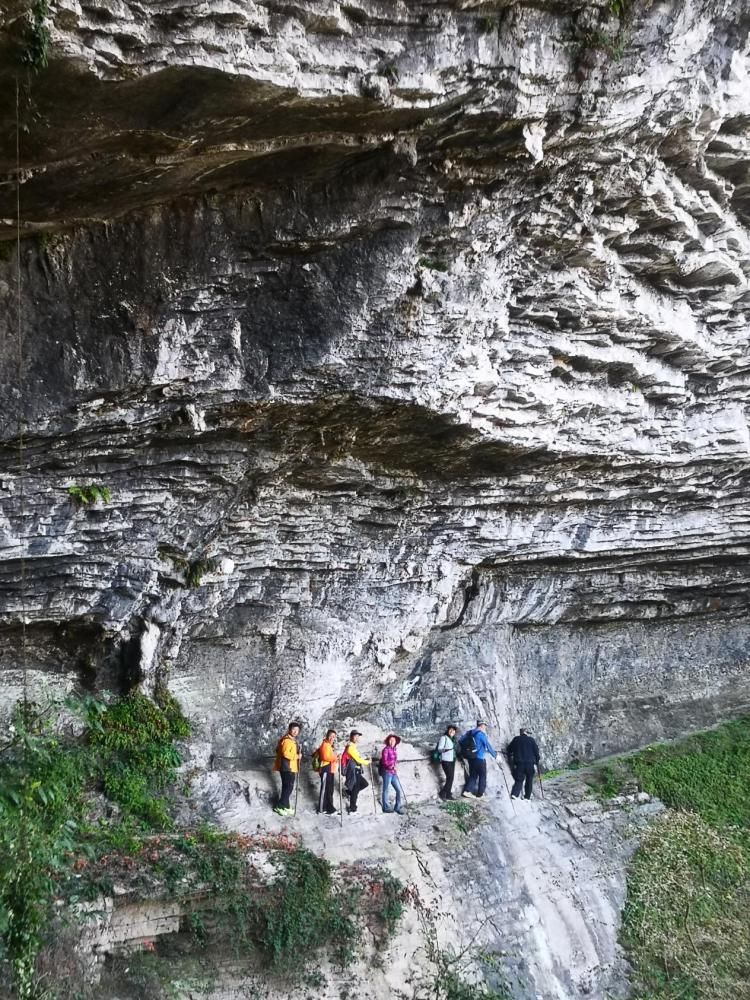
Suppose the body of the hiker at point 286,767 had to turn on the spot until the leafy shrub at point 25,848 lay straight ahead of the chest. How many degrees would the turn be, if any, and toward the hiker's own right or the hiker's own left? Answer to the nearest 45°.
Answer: approximately 135° to the hiker's own right

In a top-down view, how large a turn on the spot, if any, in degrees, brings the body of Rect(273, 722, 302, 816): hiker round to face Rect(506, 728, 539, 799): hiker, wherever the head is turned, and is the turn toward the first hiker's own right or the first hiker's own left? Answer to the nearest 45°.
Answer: approximately 45° to the first hiker's own left
